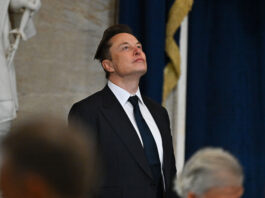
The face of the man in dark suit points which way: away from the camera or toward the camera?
toward the camera

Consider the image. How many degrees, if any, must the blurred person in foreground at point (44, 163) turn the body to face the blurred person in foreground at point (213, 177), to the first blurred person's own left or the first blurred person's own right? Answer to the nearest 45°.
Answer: approximately 90° to the first blurred person's own right

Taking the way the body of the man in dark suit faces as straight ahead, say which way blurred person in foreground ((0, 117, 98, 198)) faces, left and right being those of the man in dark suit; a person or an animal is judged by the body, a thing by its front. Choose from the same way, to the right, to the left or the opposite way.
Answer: the opposite way

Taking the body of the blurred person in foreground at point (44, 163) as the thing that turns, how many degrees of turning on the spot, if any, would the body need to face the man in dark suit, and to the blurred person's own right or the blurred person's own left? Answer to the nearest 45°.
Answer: approximately 45° to the blurred person's own right

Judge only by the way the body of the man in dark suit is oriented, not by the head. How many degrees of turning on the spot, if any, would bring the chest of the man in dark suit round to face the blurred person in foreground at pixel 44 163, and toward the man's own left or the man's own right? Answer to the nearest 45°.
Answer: approximately 45° to the man's own right

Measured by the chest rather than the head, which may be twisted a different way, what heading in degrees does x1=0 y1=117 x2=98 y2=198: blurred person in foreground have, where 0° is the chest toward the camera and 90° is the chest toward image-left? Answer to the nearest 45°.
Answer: approximately 135°

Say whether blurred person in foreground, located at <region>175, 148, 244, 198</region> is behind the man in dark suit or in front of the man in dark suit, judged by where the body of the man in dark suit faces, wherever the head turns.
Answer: in front

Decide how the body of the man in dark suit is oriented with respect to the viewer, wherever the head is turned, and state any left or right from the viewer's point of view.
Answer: facing the viewer and to the right of the viewer
